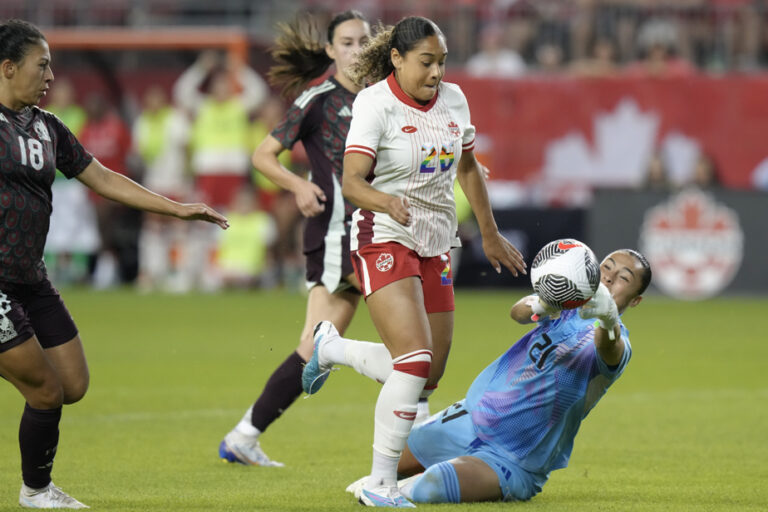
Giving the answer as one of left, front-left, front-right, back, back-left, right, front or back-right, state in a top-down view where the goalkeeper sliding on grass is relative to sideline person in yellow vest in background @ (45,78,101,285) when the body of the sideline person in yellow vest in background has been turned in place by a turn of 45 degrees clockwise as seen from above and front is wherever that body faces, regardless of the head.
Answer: front-left

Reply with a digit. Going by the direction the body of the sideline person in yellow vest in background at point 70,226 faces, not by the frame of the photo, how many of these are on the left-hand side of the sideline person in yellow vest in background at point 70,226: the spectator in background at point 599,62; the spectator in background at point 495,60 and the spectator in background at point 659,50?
3

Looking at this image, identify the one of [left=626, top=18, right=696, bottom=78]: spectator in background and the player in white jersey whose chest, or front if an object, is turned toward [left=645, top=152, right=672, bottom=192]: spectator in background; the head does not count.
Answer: [left=626, top=18, right=696, bottom=78]: spectator in background

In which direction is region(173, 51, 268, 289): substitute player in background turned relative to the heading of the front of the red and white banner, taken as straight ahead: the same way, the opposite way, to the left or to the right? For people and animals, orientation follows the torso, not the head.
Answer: the same way

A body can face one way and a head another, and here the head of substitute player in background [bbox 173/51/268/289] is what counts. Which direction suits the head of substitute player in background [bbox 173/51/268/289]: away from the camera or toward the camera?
toward the camera

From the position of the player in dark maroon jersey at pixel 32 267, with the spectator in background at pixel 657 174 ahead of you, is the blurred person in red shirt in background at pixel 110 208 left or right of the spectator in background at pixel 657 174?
left

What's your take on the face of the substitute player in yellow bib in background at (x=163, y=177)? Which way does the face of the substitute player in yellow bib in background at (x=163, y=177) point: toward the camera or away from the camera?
toward the camera

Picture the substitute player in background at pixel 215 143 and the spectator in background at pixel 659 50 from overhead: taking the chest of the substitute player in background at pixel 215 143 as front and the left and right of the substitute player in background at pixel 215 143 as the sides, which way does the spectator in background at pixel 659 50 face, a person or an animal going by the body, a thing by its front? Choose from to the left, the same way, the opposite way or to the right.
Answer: the same way

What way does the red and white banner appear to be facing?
toward the camera

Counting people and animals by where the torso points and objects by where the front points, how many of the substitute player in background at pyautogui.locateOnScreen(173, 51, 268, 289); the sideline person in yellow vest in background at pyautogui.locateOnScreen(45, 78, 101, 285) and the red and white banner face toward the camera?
3

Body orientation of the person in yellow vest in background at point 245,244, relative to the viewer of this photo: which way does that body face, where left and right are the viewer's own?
facing the viewer
